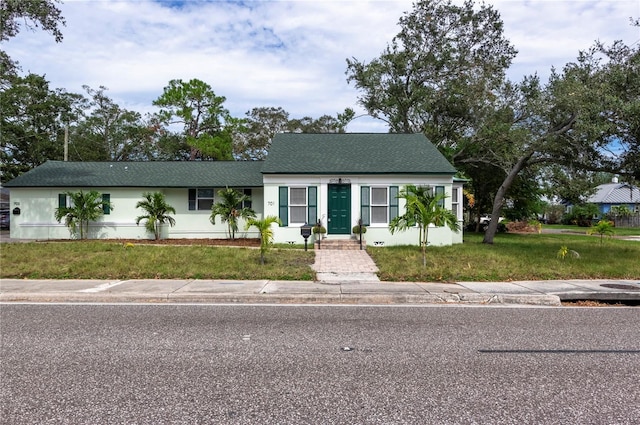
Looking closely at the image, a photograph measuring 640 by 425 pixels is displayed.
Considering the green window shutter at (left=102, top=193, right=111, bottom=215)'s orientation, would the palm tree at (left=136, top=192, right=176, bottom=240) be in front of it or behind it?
in front

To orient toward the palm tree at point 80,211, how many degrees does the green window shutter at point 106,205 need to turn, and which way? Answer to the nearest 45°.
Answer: approximately 45° to its right

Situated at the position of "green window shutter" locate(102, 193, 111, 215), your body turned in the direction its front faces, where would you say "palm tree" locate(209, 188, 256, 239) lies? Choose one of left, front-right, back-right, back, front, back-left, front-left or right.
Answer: front-left

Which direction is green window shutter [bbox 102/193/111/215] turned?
toward the camera

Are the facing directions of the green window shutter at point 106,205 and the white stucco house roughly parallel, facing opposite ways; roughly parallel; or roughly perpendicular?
roughly parallel
